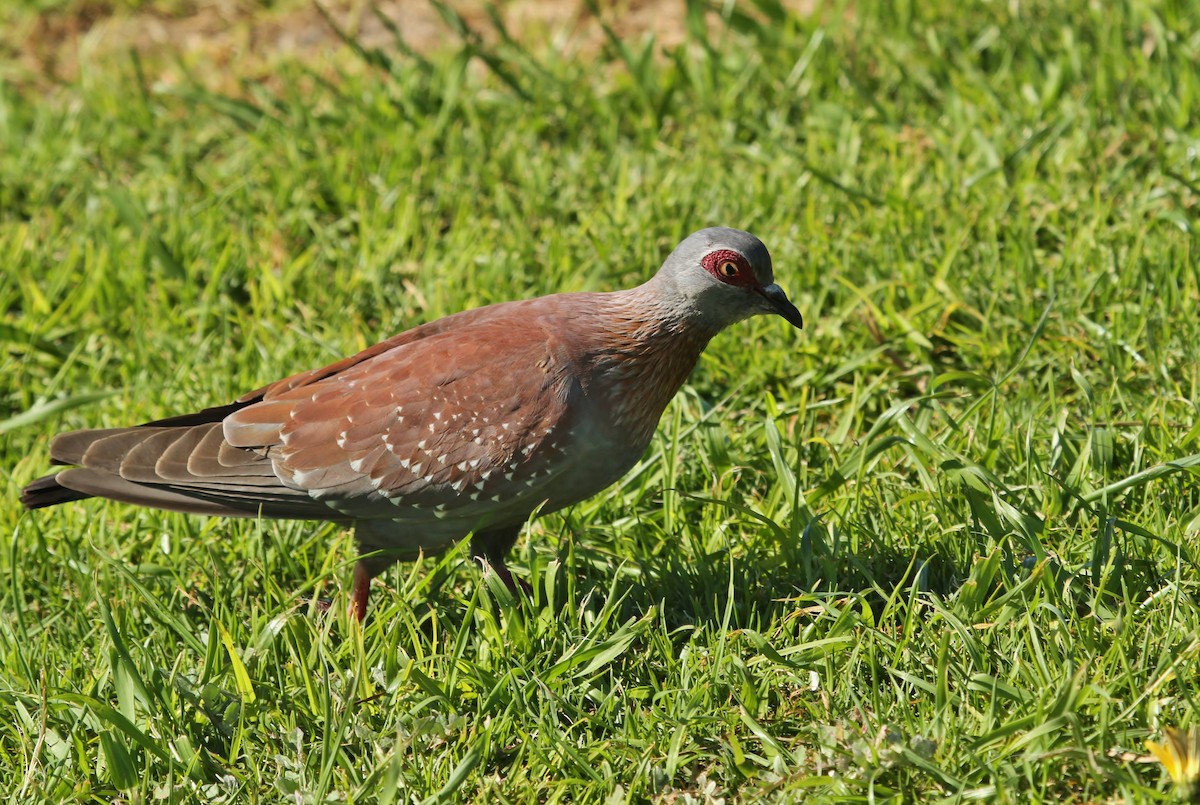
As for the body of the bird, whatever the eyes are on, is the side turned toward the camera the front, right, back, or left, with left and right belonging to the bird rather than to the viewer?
right
